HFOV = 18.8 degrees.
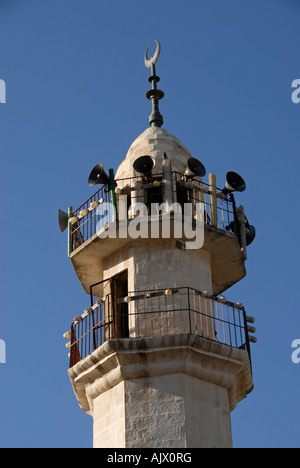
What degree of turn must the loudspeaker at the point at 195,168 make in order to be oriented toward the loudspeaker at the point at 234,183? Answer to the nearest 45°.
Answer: approximately 90° to its left

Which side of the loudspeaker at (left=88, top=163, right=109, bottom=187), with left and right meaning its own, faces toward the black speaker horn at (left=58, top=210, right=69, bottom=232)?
right

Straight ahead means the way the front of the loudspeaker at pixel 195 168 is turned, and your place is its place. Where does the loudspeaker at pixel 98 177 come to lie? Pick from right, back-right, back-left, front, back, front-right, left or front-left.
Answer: back-right

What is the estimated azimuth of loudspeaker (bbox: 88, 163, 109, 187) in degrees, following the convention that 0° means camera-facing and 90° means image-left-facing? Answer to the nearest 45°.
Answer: approximately 45°

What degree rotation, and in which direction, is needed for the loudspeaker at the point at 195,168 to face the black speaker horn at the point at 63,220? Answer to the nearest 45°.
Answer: approximately 135° to its right

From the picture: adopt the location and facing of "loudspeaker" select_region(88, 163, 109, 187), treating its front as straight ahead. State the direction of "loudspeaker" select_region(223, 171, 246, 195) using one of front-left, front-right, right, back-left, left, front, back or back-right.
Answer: back-left

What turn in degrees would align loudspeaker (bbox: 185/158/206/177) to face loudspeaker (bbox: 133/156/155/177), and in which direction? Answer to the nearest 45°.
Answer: approximately 135° to its right

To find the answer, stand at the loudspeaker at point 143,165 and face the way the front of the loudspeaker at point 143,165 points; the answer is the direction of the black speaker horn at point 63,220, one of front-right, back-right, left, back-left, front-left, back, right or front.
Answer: back-right

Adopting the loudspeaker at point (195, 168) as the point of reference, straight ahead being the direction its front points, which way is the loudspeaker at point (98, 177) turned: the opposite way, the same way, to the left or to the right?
to the right
